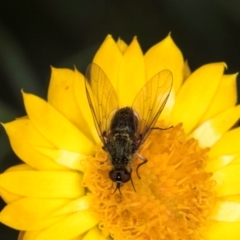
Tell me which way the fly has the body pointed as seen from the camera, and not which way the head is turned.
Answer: toward the camera
